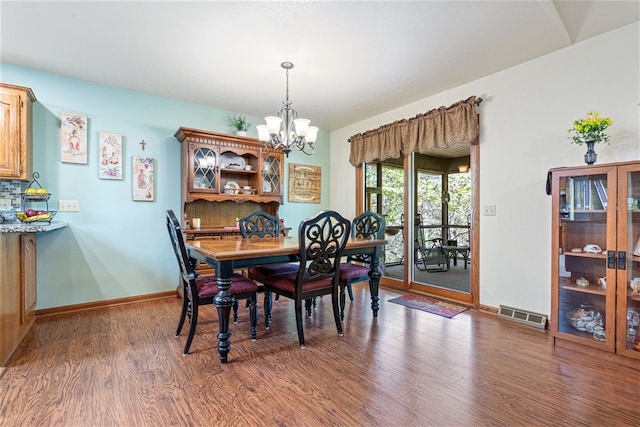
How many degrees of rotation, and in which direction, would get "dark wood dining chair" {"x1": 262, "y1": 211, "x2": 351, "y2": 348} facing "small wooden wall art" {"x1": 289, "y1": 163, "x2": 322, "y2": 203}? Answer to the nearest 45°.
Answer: approximately 45° to its right

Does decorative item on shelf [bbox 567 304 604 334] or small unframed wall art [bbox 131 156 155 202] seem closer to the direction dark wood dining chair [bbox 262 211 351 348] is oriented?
the small unframed wall art

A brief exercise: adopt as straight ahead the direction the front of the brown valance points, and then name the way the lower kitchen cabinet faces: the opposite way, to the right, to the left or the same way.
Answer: the opposite way

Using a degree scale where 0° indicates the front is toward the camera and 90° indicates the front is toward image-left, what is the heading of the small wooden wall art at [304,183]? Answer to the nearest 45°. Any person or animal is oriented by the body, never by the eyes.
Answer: approximately 315°

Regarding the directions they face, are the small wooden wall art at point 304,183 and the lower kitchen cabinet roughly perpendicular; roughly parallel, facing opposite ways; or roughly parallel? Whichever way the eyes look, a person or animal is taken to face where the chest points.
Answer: roughly perpendicular

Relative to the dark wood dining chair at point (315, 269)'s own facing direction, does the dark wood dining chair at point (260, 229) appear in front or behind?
in front

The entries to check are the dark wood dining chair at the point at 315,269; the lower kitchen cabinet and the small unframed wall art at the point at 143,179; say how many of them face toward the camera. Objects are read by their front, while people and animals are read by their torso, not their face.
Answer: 1

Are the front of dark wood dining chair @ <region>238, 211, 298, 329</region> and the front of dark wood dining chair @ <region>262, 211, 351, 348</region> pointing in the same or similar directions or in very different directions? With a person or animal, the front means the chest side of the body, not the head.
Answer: very different directions

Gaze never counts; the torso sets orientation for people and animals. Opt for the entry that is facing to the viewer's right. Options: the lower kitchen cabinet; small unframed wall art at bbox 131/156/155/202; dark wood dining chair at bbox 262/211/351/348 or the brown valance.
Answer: the lower kitchen cabinet

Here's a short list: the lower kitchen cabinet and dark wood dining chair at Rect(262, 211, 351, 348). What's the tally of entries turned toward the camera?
0

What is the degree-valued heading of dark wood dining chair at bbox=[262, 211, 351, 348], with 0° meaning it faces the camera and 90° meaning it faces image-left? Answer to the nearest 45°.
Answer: approximately 135°

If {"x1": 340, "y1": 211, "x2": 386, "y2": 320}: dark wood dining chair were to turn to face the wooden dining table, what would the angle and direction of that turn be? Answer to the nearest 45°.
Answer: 0° — it already faces it
